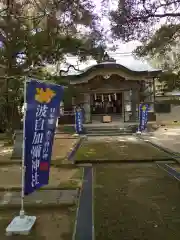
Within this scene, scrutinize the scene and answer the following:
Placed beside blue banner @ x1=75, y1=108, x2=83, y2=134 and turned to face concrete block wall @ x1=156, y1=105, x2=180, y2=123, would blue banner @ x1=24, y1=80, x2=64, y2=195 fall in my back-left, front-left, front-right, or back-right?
back-right

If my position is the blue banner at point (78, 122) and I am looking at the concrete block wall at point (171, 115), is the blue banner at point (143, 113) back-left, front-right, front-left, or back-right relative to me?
front-right

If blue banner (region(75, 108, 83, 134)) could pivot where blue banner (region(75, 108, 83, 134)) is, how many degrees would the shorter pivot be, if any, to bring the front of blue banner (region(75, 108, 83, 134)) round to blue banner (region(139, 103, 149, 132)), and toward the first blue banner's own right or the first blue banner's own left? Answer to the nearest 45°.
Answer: approximately 90° to the first blue banner's own left

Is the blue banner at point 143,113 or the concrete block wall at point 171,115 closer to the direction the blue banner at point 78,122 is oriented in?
the blue banner

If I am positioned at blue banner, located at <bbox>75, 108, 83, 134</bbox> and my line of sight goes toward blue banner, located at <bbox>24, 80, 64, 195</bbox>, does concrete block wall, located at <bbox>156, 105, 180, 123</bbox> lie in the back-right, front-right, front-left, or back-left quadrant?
back-left

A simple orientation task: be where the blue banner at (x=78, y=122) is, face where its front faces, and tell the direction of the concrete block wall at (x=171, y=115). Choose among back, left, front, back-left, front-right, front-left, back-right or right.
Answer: back-left

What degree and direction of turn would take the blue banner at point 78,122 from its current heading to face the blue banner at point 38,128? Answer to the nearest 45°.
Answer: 0° — it already faces it

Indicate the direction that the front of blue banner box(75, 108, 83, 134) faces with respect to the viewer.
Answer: facing the viewer

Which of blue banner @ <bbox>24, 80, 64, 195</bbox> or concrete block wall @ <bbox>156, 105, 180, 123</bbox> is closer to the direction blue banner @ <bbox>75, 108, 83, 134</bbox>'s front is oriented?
the blue banner
